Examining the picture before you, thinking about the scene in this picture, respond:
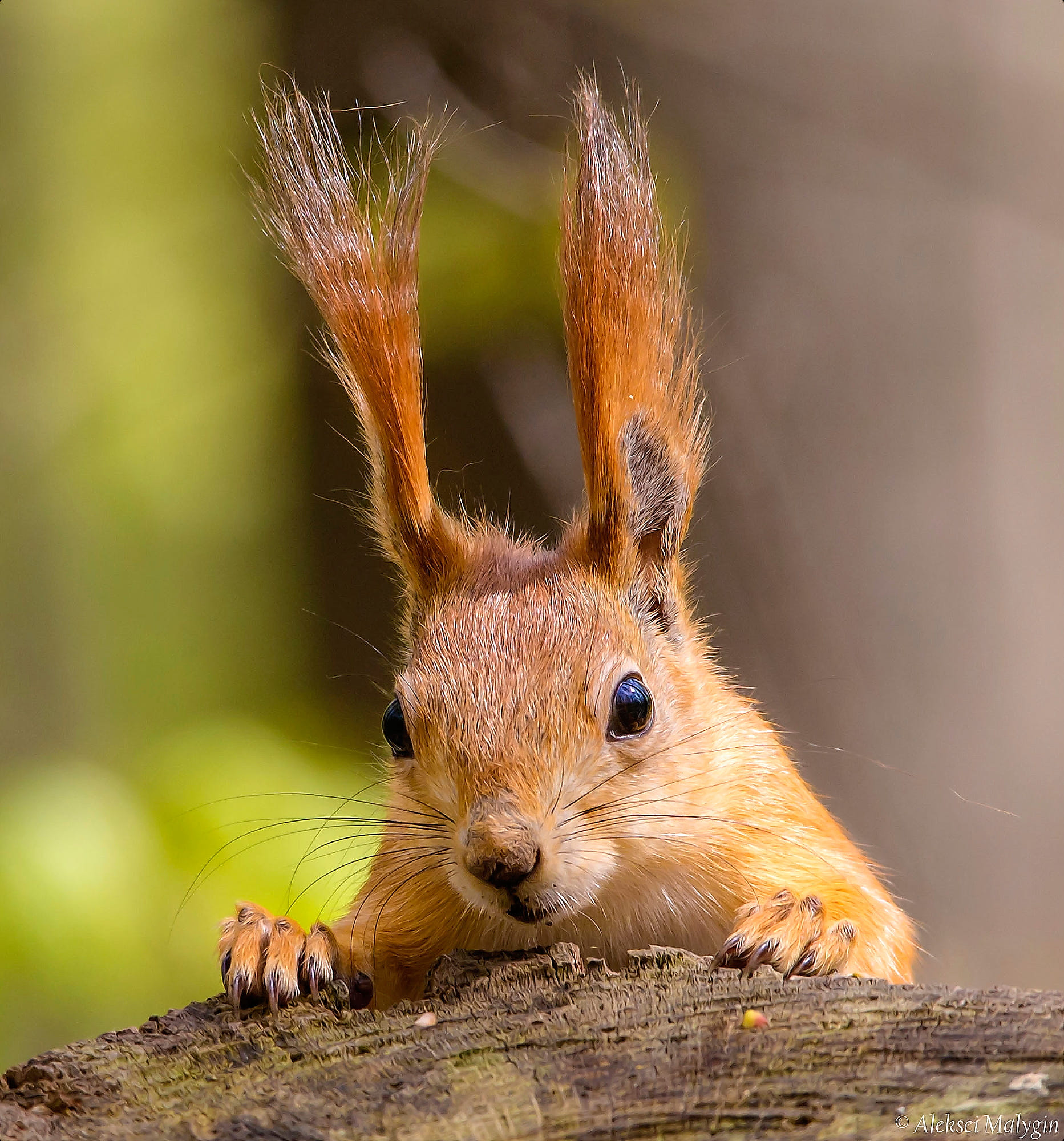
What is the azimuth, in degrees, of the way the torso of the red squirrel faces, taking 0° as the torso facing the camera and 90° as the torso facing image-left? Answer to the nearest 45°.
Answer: approximately 0°
